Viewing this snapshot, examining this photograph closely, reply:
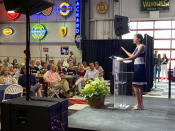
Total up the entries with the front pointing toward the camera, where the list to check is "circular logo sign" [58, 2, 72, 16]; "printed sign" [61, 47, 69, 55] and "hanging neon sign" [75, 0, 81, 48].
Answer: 3

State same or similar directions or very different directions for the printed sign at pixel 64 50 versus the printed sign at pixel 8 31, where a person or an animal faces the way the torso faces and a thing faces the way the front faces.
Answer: same or similar directions

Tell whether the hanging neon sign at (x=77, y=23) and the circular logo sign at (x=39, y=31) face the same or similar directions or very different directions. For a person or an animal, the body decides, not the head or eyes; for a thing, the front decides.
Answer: same or similar directions

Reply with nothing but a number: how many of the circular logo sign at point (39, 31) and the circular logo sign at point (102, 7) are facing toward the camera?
2

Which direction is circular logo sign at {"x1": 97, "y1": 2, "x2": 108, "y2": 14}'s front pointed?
toward the camera

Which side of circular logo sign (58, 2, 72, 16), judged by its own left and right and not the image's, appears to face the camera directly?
front

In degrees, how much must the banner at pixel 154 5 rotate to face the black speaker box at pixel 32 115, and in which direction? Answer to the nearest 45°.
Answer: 0° — it already faces it

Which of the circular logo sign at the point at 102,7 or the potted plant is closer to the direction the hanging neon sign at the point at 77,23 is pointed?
the potted plant

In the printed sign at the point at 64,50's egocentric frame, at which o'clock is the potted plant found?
The potted plant is roughly at 12 o'clock from the printed sign.

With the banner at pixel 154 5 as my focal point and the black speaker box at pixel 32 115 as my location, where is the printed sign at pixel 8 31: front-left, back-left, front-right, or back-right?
front-left

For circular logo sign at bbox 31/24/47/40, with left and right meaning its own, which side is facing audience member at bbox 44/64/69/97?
front

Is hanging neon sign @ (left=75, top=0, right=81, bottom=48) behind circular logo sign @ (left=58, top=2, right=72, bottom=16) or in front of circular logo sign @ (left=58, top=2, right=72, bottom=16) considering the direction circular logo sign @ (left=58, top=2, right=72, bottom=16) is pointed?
in front

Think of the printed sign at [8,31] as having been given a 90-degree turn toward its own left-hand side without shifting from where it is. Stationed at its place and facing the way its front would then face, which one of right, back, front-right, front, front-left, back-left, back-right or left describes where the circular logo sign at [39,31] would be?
front-right

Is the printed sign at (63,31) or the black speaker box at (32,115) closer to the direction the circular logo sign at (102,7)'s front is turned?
the black speaker box

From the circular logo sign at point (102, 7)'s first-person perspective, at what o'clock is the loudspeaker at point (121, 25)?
The loudspeaker is roughly at 12 o'clock from the circular logo sign.

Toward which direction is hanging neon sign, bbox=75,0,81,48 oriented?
toward the camera

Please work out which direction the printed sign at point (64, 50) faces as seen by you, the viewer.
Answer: facing the viewer
